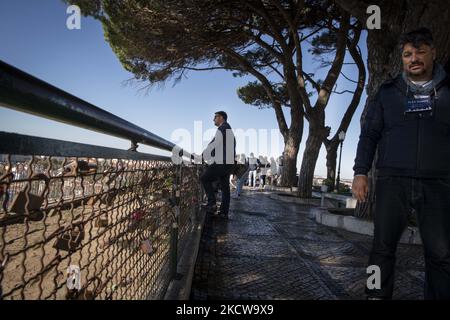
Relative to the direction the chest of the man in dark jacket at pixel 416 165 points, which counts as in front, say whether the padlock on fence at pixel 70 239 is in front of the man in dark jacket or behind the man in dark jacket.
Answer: in front

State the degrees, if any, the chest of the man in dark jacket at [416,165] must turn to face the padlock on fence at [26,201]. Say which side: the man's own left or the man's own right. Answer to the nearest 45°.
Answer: approximately 45° to the man's own right

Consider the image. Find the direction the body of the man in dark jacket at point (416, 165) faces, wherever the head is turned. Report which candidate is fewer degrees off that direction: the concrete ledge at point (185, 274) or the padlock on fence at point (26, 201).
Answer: the padlock on fence

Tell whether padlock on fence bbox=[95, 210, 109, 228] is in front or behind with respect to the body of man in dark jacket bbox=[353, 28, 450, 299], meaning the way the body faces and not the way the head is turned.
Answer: in front

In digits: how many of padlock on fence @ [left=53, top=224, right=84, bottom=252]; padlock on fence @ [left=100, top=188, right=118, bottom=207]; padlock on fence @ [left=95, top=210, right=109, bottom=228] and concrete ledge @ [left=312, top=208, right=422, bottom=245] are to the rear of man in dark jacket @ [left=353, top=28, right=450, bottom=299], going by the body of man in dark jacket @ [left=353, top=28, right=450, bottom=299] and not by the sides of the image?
1

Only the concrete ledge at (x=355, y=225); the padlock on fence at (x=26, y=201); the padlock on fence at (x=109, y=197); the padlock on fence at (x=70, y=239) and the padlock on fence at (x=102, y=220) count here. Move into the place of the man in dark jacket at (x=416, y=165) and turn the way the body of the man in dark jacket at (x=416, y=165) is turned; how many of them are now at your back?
1

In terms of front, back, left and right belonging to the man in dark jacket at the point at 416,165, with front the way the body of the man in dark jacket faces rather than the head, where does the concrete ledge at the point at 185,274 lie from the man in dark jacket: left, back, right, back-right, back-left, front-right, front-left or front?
right

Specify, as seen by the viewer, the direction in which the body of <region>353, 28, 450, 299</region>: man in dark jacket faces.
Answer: toward the camera

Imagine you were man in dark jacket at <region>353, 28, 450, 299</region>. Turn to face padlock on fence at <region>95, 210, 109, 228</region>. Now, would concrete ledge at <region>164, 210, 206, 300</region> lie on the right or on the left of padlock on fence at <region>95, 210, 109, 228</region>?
right
